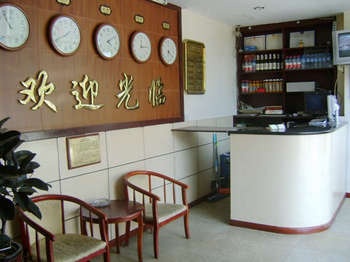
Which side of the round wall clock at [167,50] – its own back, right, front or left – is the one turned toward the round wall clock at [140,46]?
right

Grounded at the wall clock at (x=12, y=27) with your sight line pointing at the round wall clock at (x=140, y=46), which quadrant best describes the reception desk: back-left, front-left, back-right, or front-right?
front-right

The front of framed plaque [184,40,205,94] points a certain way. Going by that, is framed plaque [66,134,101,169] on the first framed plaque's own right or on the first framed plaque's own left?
on the first framed plaque's own right

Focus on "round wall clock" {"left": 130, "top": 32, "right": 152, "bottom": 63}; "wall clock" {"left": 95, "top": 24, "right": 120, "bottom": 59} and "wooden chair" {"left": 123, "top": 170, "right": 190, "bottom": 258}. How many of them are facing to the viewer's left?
0

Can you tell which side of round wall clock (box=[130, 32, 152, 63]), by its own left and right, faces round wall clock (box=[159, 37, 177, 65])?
left

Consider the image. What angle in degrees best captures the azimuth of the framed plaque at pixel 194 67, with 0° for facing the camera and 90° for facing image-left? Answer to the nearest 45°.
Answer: approximately 315°

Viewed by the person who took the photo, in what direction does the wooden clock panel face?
facing the viewer and to the right of the viewer

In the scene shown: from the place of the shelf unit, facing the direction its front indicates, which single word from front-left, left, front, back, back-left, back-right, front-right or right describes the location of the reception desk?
front-left

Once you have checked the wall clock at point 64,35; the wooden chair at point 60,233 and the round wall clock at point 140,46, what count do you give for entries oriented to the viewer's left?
0

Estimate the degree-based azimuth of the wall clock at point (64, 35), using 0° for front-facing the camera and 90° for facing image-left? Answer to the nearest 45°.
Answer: approximately 315°
